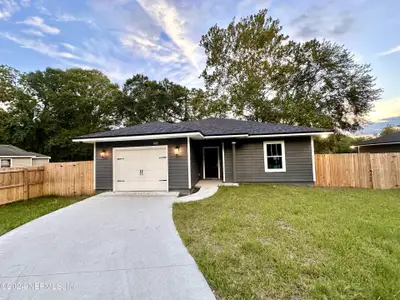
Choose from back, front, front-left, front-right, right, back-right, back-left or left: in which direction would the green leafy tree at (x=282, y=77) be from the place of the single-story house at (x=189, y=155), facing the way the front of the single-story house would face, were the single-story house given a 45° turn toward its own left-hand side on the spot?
left

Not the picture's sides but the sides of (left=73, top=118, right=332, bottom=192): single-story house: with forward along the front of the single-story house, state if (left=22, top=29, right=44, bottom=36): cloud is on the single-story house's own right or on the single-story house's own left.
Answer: on the single-story house's own right

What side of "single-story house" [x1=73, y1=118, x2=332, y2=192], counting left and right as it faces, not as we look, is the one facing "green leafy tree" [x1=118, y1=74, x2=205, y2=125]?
back

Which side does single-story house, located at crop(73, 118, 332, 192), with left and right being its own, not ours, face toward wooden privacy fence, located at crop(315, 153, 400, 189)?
left

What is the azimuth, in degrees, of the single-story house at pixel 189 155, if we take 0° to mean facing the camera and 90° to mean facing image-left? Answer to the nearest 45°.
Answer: approximately 0°

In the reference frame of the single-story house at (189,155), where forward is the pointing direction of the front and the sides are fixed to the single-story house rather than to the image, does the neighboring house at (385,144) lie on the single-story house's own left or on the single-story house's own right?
on the single-story house's own left

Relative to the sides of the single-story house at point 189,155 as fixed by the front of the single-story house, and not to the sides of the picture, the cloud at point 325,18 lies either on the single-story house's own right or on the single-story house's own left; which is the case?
on the single-story house's own left

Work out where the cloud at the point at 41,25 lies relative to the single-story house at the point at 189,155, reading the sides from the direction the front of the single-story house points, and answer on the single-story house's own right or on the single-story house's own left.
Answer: on the single-story house's own right
